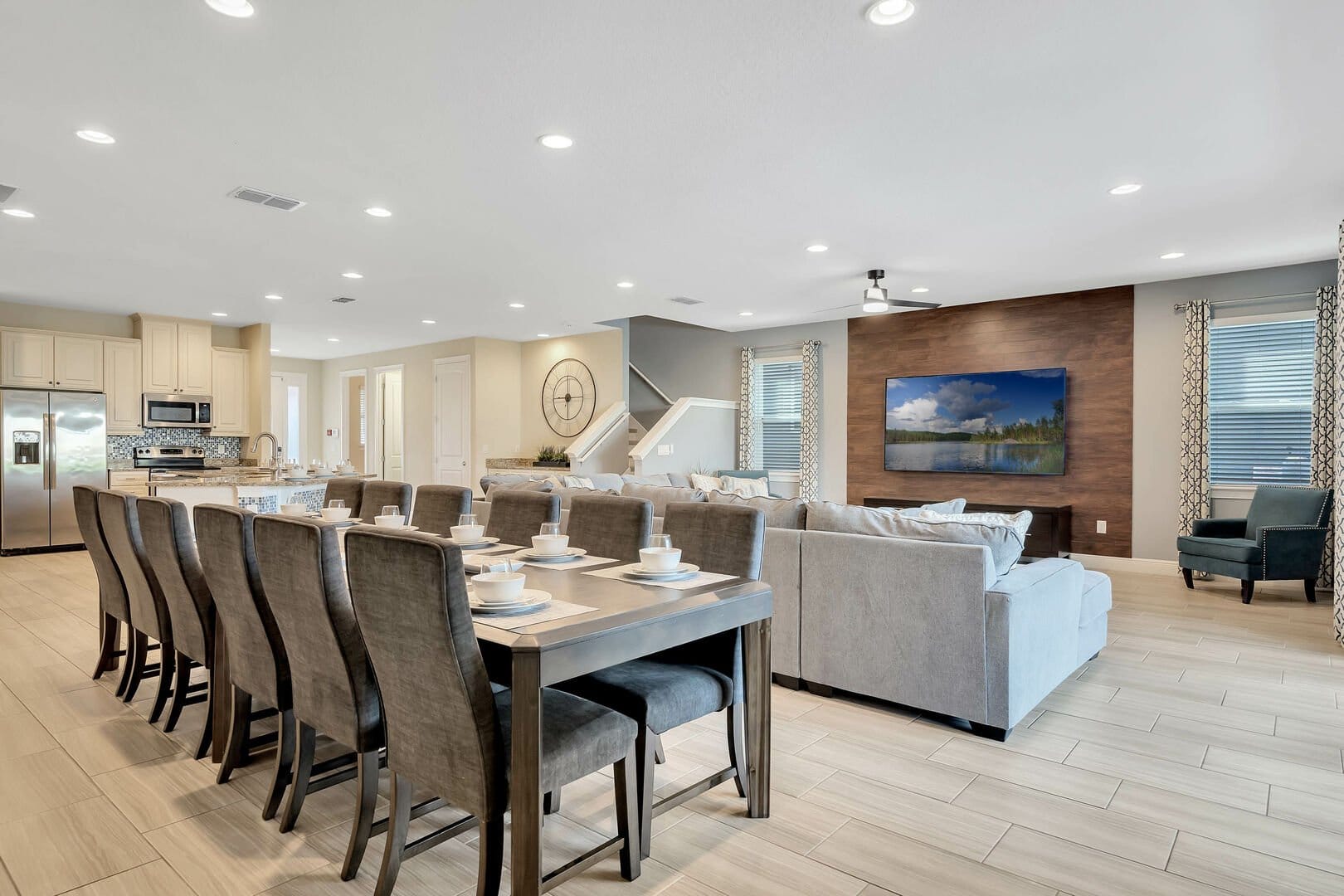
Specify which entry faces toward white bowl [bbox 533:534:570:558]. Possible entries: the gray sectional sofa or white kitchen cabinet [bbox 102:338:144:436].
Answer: the white kitchen cabinet

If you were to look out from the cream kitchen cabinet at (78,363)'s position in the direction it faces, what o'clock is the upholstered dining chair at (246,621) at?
The upholstered dining chair is roughly at 12 o'clock from the cream kitchen cabinet.

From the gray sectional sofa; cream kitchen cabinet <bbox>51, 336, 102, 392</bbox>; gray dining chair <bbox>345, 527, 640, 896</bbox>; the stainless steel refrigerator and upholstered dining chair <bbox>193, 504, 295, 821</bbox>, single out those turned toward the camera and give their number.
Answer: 2

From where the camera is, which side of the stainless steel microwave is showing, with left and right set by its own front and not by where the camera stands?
front

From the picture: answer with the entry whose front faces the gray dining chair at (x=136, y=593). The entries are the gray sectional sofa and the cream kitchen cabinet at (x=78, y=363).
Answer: the cream kitchen cabinet

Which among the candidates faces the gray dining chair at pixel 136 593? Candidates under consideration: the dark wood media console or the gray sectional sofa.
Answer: the dark wood media console

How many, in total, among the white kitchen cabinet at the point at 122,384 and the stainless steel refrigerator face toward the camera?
2

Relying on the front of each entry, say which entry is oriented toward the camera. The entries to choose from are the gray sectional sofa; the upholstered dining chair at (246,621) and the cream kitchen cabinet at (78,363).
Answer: the cream kitchen cabinet

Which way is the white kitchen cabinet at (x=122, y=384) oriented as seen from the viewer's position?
toward the camera

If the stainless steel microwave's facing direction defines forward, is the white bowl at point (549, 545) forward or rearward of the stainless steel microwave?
forward

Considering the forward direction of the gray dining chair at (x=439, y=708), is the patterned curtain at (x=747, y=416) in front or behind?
in front

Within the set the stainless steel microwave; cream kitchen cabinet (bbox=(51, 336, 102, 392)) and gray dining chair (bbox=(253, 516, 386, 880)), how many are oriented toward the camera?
2

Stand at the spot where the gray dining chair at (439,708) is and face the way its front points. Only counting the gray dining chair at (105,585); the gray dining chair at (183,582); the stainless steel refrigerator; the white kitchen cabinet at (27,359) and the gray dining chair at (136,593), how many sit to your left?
5

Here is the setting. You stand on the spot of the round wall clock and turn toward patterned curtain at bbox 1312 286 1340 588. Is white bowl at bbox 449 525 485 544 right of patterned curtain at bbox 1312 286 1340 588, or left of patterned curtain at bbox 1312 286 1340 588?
right

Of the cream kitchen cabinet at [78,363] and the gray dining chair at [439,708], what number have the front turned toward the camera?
1

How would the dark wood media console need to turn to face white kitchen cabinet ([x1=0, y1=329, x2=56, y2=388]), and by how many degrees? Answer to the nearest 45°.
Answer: approximately 45° to its right

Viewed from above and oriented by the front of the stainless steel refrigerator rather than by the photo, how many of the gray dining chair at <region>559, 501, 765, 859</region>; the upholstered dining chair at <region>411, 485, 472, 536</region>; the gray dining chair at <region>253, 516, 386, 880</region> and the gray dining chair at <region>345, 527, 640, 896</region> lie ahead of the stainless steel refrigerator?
4
